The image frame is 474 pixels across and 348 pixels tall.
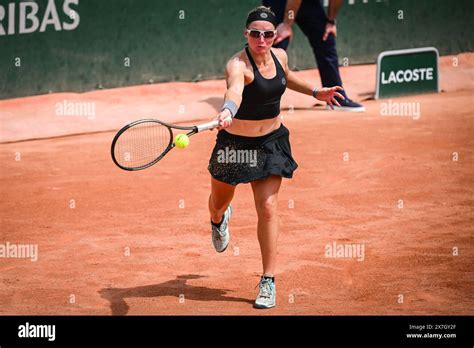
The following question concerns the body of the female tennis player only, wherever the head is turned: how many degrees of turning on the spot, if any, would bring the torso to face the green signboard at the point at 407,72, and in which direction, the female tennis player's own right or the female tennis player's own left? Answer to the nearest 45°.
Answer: approximately 180°

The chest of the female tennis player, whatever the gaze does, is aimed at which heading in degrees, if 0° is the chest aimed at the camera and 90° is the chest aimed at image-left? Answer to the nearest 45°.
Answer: approximately 0°
